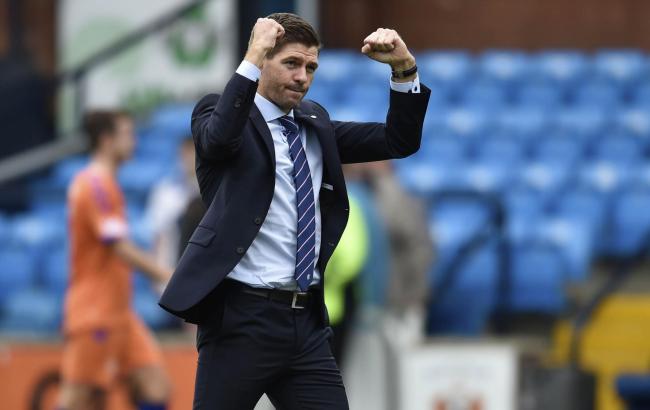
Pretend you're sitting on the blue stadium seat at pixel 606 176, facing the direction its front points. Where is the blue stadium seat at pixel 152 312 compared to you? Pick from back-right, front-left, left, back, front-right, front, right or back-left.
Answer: front-right

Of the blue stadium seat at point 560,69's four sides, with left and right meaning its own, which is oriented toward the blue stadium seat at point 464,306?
front

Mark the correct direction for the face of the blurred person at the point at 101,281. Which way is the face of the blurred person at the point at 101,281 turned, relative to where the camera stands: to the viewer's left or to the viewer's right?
to the viewer's right

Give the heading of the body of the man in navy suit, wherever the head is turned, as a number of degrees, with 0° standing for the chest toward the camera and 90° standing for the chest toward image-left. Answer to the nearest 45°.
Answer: approximately 315°

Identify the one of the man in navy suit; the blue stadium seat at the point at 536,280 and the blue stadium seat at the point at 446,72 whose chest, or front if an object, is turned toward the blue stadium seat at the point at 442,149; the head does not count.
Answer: the blue stadium seat at the point at 446,72

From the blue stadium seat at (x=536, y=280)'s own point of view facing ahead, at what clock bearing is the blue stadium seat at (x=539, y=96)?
the blue stadium seat at (x=539, y=96) is roughly at 6 o'clock from the blue stadium seat at (x=536, y=280).

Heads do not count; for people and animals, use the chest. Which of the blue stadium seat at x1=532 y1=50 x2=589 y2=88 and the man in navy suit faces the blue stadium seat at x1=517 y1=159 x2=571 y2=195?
the blue stadium seat at x1=532 y1=50 x2=589 y2=88

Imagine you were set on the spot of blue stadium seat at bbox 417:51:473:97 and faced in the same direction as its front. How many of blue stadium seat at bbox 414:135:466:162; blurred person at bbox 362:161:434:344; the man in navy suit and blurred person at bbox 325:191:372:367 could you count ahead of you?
4
